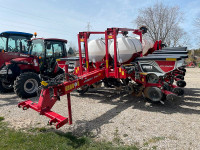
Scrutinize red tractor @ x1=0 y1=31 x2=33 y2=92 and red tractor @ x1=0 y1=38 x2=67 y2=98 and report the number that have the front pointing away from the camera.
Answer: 0

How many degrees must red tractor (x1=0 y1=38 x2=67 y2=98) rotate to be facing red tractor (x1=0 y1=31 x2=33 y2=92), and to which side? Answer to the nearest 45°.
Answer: approximately 90° to its right

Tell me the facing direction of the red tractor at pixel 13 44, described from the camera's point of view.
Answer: facing the viewer and to the left of the viewer

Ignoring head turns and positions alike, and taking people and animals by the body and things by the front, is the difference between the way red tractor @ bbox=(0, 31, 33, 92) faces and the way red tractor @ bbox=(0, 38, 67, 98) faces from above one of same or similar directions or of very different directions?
same or similar directions

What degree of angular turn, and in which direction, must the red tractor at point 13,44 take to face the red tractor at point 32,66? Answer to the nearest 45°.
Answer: approximately 90° to its left
